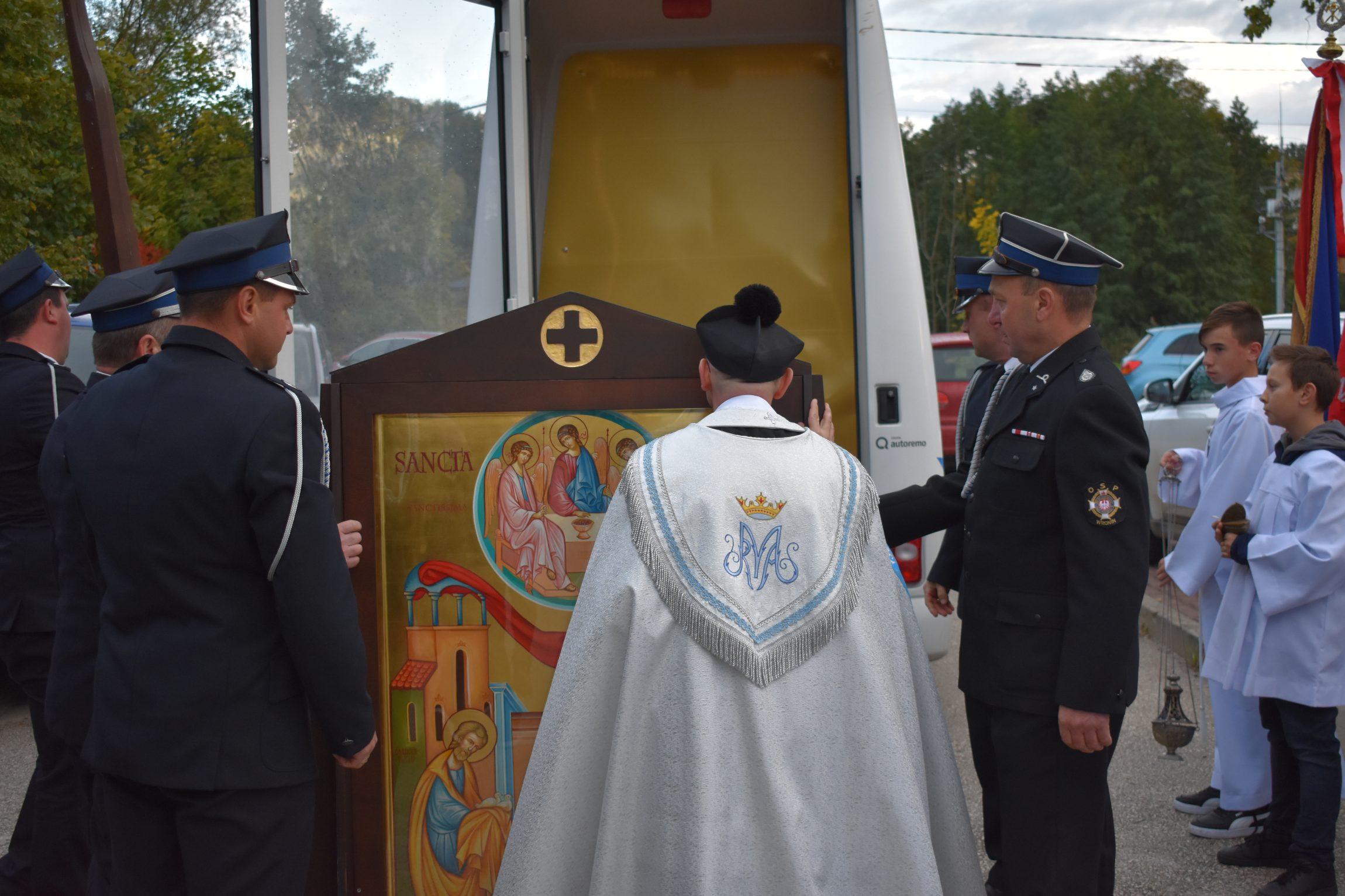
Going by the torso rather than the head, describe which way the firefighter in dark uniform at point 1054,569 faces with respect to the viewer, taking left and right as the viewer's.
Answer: facing to the left of the viewer

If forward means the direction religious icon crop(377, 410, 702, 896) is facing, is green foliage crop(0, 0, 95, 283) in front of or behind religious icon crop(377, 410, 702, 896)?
behind

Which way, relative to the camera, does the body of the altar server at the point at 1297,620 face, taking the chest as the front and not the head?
to the viewer's left

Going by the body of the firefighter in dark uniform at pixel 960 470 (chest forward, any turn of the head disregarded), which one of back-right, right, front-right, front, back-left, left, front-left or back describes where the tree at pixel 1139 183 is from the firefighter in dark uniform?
right

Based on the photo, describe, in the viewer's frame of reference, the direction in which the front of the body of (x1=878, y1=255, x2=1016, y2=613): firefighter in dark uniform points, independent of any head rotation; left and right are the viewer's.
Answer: facing to the left of the viewer

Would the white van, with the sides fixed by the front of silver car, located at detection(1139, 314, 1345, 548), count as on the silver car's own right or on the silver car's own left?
on the silver car's own left

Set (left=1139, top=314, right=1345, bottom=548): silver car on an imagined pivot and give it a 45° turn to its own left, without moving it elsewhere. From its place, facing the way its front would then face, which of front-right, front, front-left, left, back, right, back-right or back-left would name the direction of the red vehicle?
right

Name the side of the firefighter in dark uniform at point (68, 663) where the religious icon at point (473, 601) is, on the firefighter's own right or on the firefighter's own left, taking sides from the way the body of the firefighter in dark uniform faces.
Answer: on the firefighter's own right

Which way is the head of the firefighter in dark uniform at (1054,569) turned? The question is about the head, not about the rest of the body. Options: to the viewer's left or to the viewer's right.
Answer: to the viewer's left

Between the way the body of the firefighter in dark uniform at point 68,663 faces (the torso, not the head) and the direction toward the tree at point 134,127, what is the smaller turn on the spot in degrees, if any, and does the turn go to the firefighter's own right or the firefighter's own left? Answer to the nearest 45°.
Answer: approximately 45° to the firefighter's own left

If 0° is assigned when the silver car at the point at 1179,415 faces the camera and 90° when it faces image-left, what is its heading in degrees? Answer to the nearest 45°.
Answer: approximately 90°

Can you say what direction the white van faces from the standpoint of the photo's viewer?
facing away from the viewer

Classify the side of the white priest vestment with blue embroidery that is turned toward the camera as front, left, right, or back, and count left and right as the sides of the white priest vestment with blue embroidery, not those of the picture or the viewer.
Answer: back

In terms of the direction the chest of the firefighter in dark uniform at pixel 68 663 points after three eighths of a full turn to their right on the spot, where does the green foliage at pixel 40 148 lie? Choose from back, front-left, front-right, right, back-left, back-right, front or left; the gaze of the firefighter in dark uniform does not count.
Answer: back

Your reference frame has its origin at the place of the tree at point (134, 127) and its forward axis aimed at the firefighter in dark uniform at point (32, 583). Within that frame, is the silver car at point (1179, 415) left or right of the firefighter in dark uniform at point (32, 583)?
left

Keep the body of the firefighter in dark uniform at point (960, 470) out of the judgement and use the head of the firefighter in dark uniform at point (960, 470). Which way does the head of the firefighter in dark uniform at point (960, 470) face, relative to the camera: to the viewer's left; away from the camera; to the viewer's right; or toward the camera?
to the viewer's left

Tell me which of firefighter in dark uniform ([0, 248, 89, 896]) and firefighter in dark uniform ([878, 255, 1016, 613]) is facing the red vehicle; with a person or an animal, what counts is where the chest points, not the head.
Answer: firefighter in dark uniform ([0, 248, 89, 896])
